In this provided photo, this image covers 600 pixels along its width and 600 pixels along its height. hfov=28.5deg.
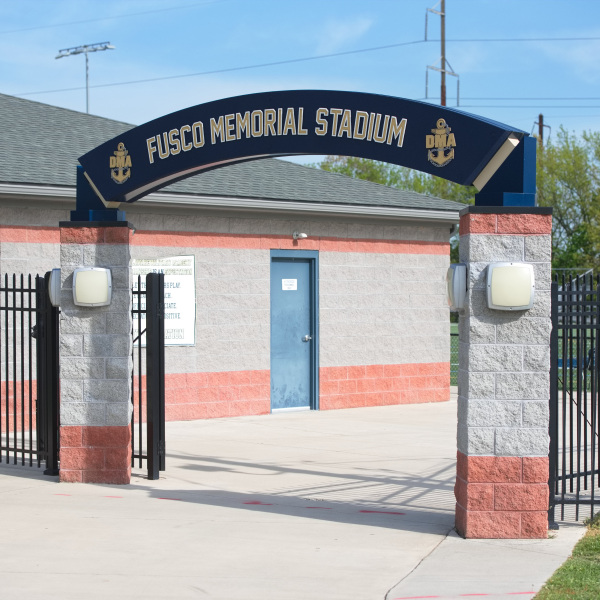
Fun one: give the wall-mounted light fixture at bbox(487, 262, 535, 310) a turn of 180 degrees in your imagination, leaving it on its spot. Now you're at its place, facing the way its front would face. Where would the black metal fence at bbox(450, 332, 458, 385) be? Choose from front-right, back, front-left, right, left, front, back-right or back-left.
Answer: front

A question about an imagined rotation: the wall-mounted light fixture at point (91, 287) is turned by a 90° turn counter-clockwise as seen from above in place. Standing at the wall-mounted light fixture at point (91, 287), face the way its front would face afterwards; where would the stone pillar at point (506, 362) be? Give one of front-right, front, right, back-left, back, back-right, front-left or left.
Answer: front-right

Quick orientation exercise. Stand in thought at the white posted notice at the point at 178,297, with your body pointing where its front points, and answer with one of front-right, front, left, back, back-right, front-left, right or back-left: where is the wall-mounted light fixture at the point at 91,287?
front

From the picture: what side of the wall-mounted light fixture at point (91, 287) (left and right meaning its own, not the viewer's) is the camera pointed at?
front

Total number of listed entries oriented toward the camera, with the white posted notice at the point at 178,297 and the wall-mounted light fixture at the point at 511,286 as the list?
2

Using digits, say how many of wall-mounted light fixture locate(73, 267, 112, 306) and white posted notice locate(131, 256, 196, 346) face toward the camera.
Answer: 2

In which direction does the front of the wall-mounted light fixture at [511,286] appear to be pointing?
toward the camera

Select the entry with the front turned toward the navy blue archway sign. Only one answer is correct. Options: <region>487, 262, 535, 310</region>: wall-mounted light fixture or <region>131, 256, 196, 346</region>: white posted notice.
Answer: the white posted notice

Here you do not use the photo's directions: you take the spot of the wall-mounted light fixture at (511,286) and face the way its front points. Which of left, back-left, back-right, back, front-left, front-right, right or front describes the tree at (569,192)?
back

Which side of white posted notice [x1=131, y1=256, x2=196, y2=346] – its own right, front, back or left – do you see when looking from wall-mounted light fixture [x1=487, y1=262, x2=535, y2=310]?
front

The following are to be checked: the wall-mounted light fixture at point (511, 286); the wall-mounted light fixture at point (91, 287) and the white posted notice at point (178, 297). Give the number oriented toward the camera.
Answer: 3

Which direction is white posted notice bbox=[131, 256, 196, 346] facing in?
toward the camera

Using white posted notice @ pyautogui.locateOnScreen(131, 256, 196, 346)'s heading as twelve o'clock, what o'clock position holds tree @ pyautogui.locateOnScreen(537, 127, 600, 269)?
The tree is roughly at 7 o'clock from the white posted notice.
